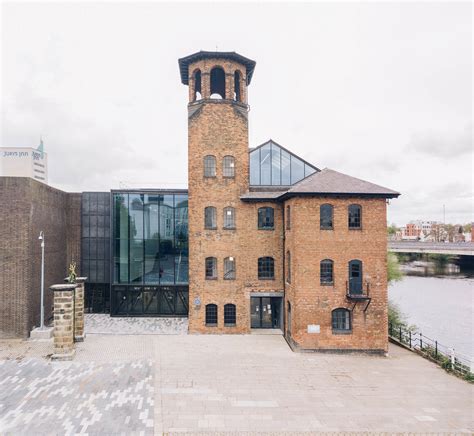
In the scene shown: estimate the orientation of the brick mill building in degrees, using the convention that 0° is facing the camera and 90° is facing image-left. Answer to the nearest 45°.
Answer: approximately 0°
